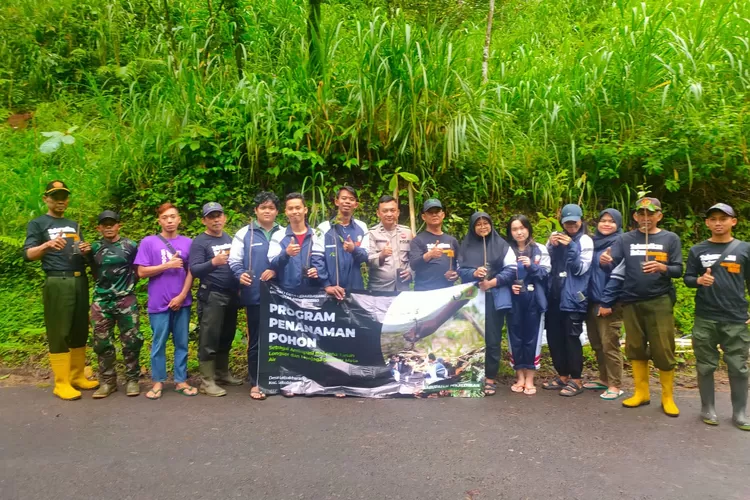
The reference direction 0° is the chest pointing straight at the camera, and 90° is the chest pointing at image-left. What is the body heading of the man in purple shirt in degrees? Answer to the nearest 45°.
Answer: approximately 0°

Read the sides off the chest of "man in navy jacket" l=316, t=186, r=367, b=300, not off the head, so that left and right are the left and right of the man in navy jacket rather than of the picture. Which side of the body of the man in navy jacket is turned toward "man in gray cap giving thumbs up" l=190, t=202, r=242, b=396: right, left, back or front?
right

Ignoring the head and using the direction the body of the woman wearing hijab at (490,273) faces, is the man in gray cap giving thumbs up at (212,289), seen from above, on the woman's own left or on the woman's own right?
on the woman's own right

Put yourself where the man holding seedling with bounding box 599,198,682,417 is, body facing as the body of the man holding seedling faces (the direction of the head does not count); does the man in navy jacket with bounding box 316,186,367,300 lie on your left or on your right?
on your right

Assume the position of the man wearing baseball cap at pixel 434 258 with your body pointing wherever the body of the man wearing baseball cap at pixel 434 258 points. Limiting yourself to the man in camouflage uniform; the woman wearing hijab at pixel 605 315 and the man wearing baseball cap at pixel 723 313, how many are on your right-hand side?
1

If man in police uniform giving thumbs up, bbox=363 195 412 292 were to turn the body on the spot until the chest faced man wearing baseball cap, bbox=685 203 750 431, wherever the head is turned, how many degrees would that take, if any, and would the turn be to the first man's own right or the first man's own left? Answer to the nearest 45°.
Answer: approximately 90° to the first man's own left
